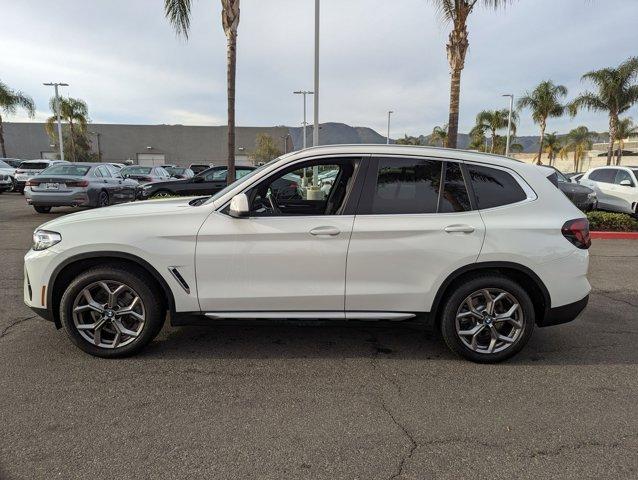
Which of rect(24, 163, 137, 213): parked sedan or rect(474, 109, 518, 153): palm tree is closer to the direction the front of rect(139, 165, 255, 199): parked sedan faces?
the parked sedan

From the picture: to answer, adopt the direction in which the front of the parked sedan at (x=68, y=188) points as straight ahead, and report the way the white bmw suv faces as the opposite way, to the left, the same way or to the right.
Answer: to the left

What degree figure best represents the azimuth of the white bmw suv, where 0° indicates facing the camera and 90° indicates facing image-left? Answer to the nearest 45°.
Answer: approximately 90°

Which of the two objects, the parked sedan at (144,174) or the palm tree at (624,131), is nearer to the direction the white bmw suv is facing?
the parked sedan

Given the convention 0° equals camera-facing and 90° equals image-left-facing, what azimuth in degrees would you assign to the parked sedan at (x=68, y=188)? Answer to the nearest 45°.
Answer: approximately 225°

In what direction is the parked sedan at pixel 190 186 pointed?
to the viewer's left

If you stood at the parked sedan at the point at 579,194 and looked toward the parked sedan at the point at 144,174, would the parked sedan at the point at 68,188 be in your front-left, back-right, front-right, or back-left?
front-left

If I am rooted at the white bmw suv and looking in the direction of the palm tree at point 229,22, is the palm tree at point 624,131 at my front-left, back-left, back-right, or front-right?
front-right
